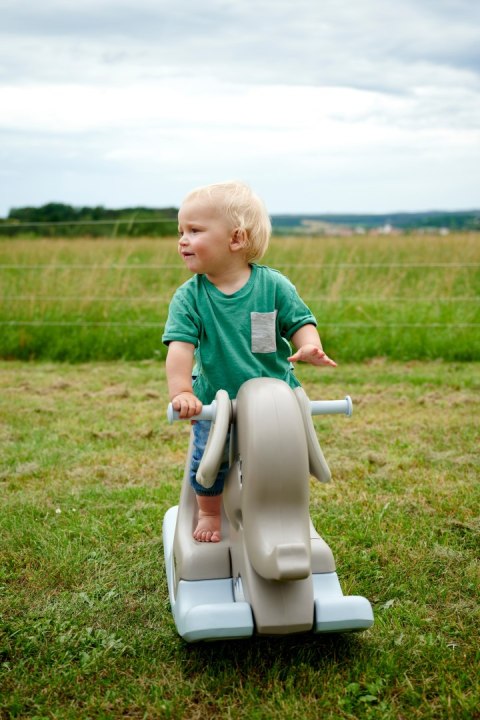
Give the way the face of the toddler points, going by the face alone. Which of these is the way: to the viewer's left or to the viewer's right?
to the viewer's left

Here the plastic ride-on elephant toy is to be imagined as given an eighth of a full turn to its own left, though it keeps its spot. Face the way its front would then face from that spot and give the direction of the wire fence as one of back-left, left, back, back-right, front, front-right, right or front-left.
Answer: back-left

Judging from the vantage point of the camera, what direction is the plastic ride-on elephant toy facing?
facing the viewer
